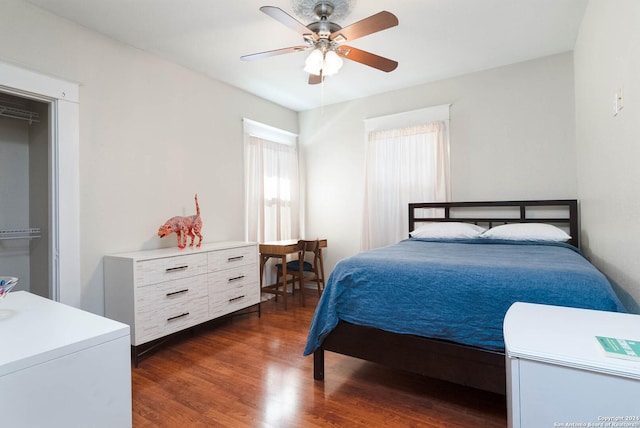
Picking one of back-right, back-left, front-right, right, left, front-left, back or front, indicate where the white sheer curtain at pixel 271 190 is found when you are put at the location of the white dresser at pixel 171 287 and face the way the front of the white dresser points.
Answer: left

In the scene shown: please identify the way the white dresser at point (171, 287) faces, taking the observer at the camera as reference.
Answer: facing the viewer and to the right of the viewer

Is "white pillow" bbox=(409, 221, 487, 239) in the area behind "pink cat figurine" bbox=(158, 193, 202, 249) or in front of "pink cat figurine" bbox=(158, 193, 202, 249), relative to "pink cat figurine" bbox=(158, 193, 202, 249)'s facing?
behind

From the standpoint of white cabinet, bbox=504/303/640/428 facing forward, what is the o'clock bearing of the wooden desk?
The wooden desk is roughly at 1 o'clock from the white cabinet.

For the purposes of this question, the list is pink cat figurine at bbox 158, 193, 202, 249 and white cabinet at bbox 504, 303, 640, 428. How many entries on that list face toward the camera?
0

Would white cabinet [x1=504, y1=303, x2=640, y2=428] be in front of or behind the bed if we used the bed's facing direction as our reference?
in front

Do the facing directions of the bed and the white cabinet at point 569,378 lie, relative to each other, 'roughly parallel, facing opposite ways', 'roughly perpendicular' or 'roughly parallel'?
roughly perpendicular

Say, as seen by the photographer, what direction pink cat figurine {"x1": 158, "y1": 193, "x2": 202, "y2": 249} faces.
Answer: facing to the left of the viewer

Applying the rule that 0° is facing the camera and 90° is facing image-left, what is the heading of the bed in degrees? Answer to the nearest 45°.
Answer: approximately 0°

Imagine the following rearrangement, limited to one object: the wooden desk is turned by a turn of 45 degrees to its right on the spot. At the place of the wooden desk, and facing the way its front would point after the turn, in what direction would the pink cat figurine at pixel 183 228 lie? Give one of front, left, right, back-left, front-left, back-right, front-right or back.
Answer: front-right
